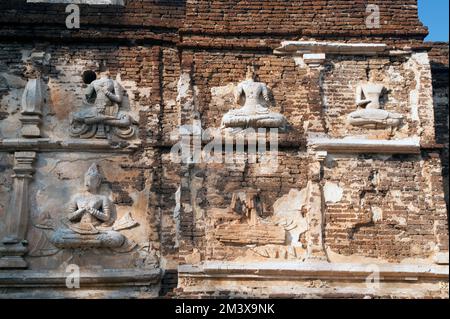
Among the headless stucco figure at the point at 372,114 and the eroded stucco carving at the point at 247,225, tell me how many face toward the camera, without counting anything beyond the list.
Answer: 2

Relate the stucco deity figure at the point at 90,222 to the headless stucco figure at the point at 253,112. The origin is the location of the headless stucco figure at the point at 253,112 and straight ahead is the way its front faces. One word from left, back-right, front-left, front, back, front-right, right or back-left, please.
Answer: right

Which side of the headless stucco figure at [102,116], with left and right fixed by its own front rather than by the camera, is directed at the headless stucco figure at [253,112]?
left

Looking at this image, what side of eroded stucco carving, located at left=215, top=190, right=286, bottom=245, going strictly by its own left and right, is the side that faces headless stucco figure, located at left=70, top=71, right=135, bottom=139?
right

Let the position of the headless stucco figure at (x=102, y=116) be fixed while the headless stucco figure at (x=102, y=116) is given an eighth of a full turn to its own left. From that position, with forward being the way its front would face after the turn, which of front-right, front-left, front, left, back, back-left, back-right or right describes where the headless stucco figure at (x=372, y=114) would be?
front-left

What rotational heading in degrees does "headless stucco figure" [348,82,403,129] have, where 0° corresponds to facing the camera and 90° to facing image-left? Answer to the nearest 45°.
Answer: approximately 0°

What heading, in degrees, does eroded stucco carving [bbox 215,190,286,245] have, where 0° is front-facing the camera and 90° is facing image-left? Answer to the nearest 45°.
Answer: approximately 0°
